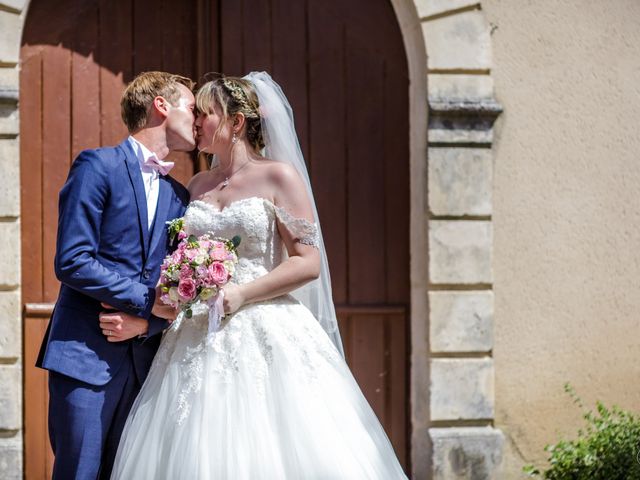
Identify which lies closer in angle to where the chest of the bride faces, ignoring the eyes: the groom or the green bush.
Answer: the groom

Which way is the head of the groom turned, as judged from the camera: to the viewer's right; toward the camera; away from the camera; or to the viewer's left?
to the viewer's right

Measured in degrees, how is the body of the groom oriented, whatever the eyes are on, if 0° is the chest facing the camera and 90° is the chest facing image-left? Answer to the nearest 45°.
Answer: approximately 315°

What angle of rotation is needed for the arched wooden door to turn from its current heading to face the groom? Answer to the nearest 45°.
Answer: approximately 45° to its right

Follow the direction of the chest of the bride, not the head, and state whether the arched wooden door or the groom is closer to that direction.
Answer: the groom

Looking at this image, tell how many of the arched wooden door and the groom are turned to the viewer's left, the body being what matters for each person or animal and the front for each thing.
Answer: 0

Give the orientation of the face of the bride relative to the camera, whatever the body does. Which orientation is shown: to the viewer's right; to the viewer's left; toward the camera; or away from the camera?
to the viewer's left

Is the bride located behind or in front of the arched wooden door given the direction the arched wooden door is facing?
in front

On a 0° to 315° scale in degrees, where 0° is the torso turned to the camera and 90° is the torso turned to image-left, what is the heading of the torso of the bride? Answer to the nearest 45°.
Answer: approximately 45°

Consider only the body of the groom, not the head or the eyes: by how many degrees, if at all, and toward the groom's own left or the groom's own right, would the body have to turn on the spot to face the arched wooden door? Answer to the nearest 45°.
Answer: approximately 90° to the groom's own left

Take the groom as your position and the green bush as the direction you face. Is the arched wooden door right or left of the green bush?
left
